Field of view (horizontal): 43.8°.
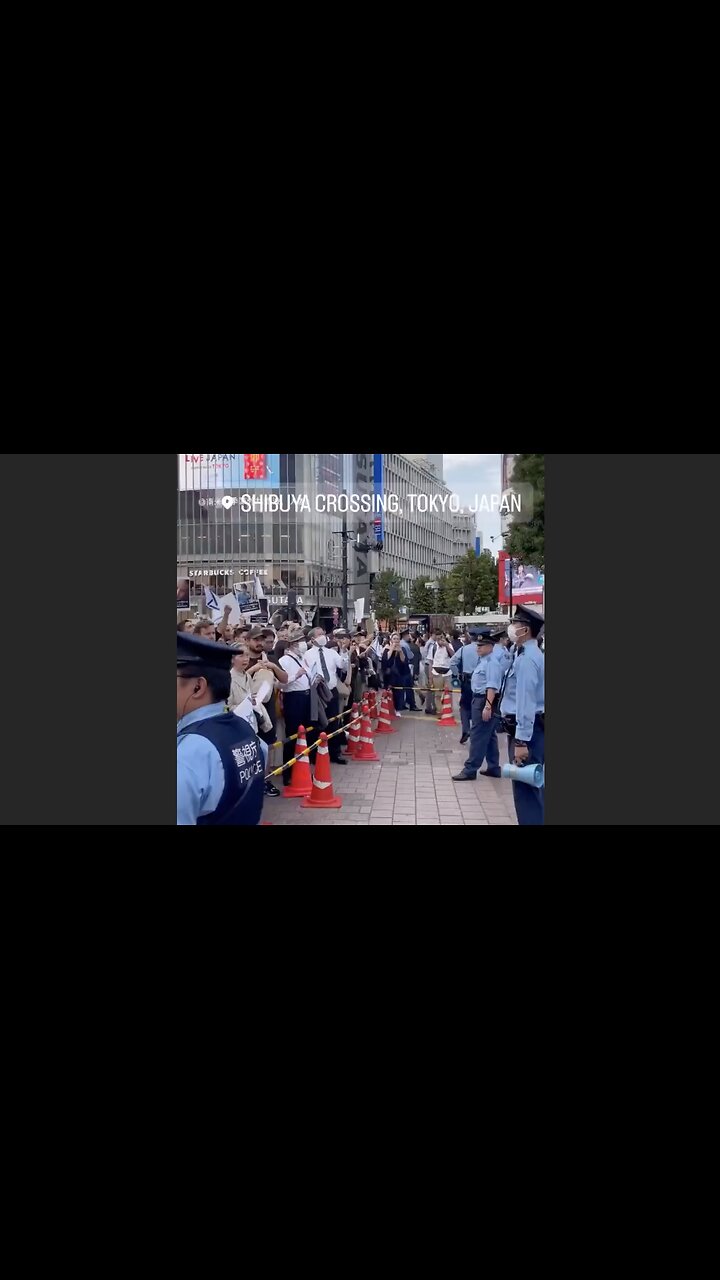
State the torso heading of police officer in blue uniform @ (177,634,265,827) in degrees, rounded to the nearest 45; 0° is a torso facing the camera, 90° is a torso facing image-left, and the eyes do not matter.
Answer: approximately 135°

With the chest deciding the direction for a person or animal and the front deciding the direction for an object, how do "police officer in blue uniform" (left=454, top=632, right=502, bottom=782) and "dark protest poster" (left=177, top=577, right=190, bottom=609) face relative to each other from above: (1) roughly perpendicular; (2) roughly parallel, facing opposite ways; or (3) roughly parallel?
roughly perpendicular

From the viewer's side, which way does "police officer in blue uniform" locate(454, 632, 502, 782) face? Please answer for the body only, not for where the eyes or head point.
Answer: to the viewer's left

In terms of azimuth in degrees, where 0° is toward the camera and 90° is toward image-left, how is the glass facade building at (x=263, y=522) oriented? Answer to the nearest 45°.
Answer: approximately 0°

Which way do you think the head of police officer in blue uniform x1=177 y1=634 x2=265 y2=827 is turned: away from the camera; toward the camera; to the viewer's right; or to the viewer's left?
to the viewer's left

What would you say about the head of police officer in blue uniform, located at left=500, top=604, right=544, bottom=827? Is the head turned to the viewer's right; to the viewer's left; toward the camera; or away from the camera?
to the viewer's left

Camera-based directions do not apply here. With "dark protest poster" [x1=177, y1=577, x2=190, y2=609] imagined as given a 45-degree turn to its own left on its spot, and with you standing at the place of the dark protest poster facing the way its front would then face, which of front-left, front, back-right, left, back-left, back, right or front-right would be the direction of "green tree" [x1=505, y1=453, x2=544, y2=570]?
front-left

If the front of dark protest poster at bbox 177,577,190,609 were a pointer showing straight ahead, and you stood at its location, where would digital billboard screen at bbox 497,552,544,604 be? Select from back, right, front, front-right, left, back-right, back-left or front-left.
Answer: left

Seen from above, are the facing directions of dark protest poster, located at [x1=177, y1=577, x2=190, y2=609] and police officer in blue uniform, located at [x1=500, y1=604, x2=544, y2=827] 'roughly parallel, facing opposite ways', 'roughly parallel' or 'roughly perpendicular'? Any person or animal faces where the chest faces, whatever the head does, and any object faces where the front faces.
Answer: roughly perpendicular

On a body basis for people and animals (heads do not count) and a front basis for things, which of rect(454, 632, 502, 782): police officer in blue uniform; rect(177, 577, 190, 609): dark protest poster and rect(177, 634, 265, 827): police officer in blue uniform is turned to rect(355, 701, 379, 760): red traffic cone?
rect(454, 632, 502, 782): police officer in blue uniform

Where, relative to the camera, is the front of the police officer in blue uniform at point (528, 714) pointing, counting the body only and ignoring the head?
to the viewer's left
